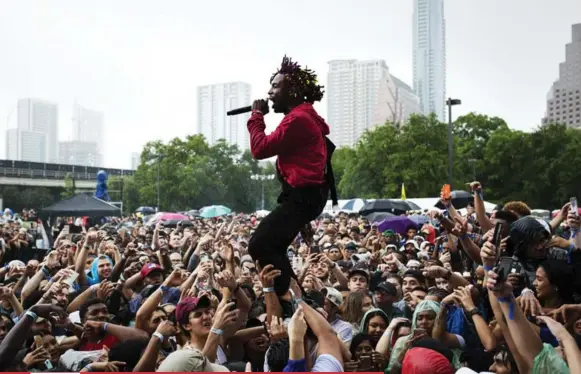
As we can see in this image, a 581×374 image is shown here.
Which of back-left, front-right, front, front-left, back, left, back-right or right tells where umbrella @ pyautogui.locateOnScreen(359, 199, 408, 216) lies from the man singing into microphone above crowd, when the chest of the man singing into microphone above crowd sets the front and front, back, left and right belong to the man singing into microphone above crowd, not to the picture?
right

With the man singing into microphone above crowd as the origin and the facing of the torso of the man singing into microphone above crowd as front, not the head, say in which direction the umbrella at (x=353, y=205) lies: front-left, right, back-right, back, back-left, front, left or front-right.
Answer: right

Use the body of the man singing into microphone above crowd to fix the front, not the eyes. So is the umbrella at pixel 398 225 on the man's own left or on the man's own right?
on the man's own right

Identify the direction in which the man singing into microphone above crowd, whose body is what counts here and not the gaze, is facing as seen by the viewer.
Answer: to the viewer's left

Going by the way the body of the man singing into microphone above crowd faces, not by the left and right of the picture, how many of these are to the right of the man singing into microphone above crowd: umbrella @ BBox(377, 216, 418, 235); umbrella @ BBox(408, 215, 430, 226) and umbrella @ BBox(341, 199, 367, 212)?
3

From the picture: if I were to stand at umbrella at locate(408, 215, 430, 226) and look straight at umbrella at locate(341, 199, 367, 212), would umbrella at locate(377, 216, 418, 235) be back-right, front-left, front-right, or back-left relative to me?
back-left

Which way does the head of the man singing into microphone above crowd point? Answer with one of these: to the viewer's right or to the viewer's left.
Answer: to the viewer's left

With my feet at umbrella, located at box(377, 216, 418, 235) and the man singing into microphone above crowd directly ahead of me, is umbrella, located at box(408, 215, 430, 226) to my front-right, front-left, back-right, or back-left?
back-left
